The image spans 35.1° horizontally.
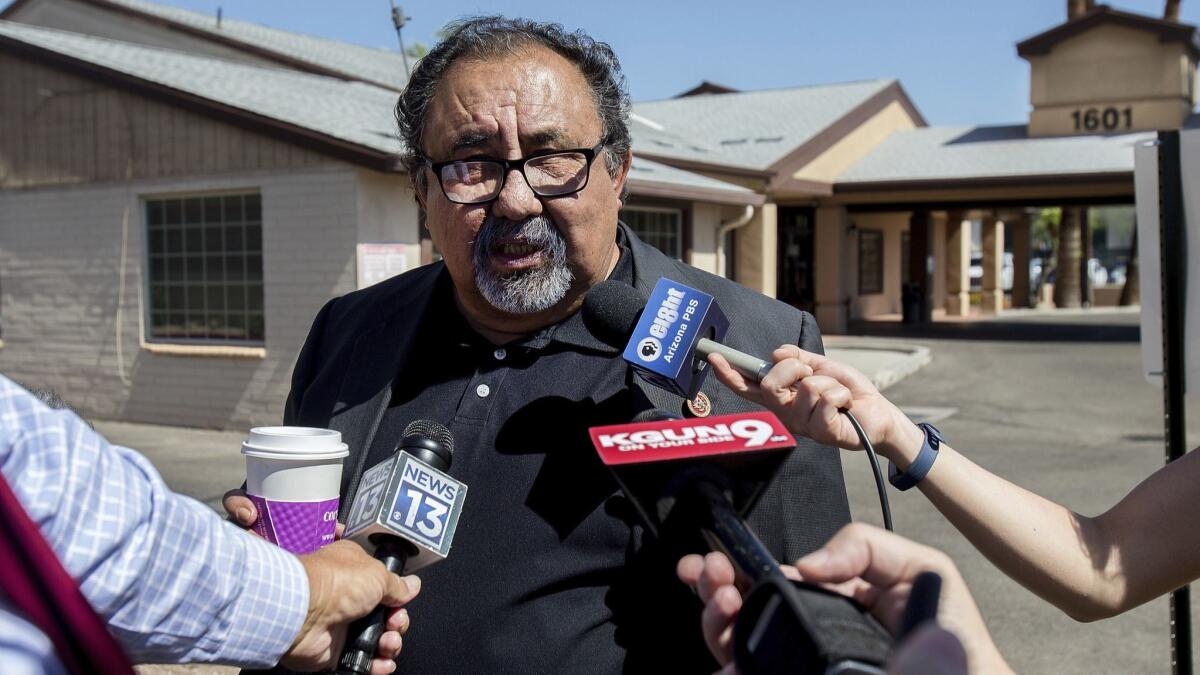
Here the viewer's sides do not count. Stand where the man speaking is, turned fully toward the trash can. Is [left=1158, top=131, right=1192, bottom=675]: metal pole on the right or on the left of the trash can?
right

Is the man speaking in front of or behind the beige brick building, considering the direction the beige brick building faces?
in front

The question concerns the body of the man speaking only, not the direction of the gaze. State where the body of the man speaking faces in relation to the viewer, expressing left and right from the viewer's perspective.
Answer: facing the viewer

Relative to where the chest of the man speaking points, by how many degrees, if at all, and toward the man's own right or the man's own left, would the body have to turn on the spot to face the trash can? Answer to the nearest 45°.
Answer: approximately 180°

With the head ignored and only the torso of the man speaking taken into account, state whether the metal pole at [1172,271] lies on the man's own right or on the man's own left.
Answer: on the man's own left

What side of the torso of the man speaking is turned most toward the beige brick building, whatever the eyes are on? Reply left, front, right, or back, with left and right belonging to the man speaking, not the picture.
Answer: back

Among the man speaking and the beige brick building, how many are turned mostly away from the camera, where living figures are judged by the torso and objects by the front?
0
